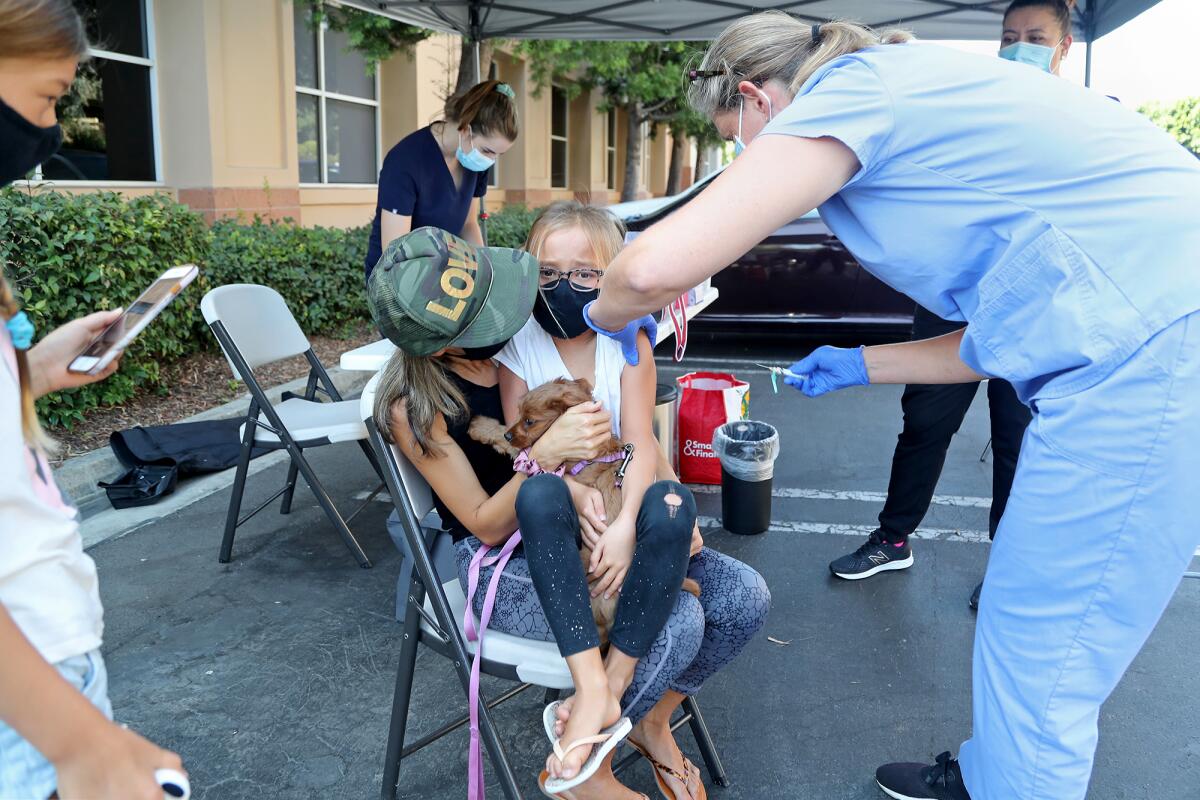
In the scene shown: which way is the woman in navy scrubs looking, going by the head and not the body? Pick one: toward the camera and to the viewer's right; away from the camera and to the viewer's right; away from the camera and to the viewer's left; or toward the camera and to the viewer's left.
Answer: toward the camera and to the viewer's right

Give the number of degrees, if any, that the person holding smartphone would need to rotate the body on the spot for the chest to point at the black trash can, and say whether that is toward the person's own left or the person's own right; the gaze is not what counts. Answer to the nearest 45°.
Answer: approximately 45° to the person's own left

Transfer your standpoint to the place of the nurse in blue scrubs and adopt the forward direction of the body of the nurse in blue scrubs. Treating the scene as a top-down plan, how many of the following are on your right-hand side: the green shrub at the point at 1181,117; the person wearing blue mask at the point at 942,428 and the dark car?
3

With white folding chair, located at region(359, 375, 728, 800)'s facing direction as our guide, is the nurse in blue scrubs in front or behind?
in front

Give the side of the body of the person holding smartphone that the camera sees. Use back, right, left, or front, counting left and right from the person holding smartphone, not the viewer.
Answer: right

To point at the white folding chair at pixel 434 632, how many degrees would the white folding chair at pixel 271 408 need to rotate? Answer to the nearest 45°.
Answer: approximately 45° to its right

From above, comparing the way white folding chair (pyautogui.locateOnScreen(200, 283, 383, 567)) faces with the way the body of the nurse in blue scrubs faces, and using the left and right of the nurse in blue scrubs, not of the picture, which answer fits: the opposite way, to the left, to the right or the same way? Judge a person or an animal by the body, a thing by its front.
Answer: the opposite way

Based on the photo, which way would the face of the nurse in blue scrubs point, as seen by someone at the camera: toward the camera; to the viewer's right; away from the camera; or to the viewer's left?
to the viewer's left

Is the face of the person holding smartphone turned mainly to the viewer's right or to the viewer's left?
to the viewer's right

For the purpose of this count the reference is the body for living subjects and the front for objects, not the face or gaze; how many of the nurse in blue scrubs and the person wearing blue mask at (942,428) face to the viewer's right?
0

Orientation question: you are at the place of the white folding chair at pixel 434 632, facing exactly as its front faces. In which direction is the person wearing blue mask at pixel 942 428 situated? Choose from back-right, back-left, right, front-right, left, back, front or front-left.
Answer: left

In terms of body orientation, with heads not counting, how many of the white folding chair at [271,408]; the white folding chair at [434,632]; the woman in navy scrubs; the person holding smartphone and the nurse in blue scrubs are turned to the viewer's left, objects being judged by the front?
1

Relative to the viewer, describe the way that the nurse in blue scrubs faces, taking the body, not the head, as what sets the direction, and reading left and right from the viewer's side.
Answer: facing to the left of the viewer
